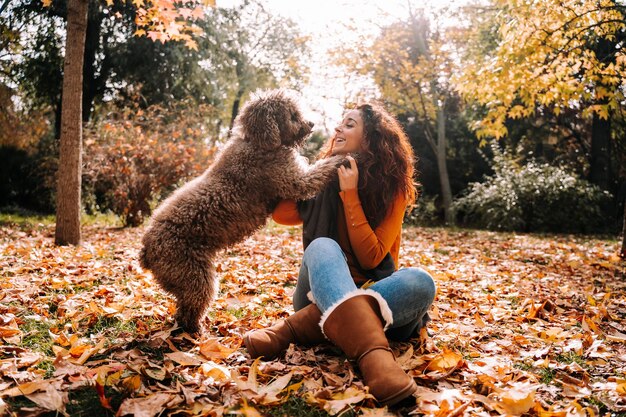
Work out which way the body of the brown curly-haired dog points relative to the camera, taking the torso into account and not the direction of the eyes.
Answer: to the viewer's right

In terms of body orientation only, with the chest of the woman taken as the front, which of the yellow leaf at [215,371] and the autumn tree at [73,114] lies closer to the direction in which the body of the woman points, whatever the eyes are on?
the yellow leaf

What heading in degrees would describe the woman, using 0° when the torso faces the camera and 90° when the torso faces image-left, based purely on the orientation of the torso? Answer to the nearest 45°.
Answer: approximately 45°

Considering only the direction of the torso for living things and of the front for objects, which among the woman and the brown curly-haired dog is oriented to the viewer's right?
the brown curly-haired dog

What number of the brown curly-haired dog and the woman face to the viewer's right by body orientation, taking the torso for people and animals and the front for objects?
1

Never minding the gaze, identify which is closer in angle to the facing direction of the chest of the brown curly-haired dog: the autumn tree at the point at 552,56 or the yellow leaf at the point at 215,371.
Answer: the autumn tree

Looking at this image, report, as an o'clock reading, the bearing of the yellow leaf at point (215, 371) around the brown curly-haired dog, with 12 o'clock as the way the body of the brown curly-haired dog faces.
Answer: The yellow leaf is roughly at 3 o'clock from the brown curly-haired dog.

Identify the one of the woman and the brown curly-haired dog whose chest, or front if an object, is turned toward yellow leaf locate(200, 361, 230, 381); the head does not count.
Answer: the woman

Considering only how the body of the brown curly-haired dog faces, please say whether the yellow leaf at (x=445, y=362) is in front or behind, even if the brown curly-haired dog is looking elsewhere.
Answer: in front

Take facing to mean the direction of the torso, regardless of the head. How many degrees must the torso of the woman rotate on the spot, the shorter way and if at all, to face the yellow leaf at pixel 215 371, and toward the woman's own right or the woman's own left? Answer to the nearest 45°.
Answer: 0° — they already face it

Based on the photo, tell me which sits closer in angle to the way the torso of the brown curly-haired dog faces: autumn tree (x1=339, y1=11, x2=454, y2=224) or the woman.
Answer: the woman

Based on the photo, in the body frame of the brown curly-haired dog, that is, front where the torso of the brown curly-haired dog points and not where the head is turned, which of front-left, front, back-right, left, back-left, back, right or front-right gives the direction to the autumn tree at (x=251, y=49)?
left

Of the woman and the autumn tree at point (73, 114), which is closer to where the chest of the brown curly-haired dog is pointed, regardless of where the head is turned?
the woman
